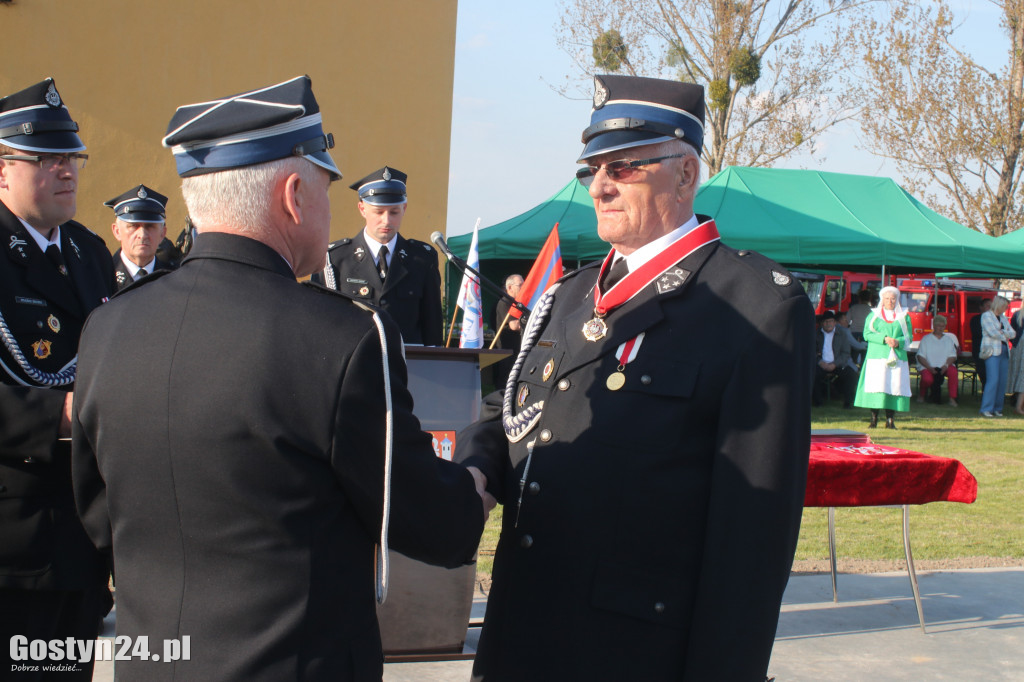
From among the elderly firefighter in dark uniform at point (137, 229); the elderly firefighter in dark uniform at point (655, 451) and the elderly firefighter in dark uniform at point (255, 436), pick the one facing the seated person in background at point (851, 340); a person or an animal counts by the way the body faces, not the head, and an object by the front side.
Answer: the elderly firefighter in dark uniform at point (255, 436)

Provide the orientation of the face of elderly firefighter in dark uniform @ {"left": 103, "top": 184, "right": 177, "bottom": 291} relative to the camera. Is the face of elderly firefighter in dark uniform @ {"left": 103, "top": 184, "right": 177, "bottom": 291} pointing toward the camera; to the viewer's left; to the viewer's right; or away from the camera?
toward the camera

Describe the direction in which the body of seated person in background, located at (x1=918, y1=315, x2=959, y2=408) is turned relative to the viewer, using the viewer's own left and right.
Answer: facing the viewer

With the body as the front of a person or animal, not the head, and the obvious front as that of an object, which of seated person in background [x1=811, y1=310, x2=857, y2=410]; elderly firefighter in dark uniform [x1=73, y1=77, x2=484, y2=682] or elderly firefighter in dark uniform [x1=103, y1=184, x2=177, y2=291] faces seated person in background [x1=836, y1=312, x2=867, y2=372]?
elderly firefighter in dark uniform [x1=73, y1=77, x2=484, y2=682]

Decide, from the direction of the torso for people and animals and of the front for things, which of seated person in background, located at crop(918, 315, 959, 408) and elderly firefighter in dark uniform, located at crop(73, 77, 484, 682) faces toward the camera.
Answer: the seated person in background

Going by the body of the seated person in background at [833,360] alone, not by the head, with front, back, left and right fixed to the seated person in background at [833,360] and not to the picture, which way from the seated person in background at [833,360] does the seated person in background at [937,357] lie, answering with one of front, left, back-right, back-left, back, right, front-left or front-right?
back-left

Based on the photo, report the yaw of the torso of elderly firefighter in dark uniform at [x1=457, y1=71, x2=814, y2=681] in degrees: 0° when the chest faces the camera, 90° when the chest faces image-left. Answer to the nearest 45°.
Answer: approximately 45°

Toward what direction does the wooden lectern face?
toward the camera

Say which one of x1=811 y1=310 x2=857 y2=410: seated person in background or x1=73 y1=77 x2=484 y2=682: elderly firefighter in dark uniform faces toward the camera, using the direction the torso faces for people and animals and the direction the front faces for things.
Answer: the seated person in background

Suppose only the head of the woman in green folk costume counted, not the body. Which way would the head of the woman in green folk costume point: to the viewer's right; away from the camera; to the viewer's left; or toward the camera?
toward the camera

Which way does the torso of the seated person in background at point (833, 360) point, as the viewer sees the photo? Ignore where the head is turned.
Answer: toward the camera

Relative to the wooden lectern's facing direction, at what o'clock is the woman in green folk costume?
The woman in green folk costume is roughly at 7 o'clock from the wooden lectern.

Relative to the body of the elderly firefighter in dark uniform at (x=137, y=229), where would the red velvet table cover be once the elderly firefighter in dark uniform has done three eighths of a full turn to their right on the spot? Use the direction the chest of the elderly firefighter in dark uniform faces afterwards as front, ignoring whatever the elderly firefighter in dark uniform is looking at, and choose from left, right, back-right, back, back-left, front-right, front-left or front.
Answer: back

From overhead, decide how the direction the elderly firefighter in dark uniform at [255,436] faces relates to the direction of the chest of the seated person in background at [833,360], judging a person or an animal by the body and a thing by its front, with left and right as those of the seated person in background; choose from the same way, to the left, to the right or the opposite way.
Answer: the opposite way

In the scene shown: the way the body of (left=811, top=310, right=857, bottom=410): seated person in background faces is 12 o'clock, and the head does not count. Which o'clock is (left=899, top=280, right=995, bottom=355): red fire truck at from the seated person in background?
The red fire truck is roughly at 7 o'clock from the seated person in background.

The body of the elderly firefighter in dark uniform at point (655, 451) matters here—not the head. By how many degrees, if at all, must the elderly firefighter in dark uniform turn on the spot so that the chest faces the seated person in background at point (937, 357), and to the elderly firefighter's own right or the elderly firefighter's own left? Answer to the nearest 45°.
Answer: approximately 135° to the elderly firefighter's own right

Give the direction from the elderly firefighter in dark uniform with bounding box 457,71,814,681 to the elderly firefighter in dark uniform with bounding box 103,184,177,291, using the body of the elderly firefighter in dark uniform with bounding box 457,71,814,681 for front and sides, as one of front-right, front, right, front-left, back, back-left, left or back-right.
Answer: right
